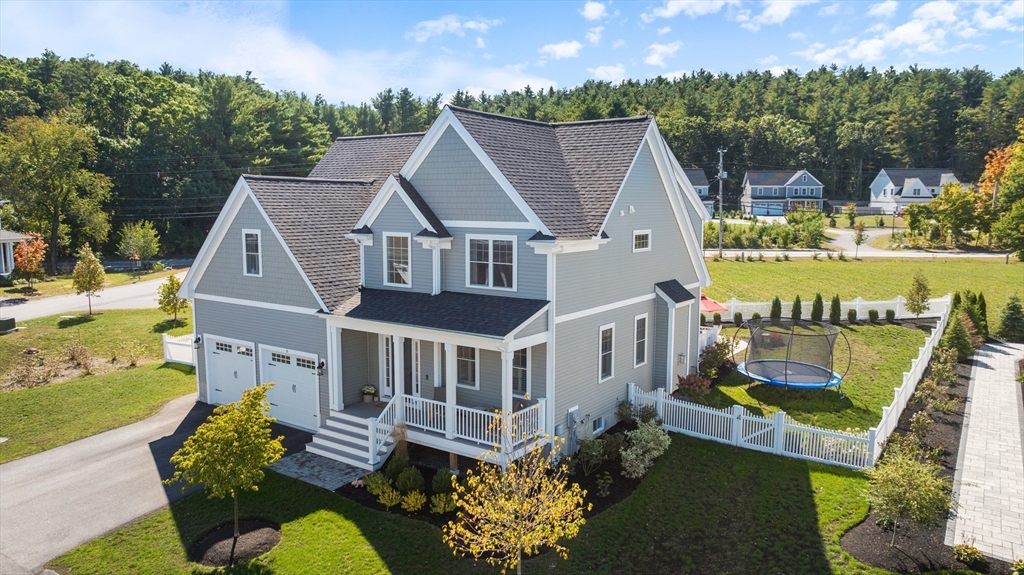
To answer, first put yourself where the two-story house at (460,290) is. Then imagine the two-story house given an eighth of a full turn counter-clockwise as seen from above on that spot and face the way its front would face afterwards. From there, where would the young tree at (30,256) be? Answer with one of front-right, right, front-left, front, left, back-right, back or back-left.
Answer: back-right

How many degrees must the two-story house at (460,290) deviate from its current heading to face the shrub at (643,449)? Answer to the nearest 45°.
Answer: approximately 90° to its left

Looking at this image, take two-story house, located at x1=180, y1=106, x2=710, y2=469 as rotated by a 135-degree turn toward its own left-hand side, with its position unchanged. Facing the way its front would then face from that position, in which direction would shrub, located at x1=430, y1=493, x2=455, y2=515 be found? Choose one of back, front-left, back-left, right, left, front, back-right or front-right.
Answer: right

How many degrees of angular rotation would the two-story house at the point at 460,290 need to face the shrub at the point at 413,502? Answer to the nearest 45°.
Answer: approximately 45° to its left

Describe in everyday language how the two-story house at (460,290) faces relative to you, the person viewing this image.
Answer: facing the viewer and to the left of the viewer

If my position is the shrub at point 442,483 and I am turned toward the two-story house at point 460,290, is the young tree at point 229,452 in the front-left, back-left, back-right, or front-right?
back-left

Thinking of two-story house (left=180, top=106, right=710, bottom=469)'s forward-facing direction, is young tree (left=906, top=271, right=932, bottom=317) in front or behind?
behind

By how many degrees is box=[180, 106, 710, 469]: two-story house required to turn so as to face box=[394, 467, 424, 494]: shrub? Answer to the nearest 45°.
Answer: approximately 45° to its left
